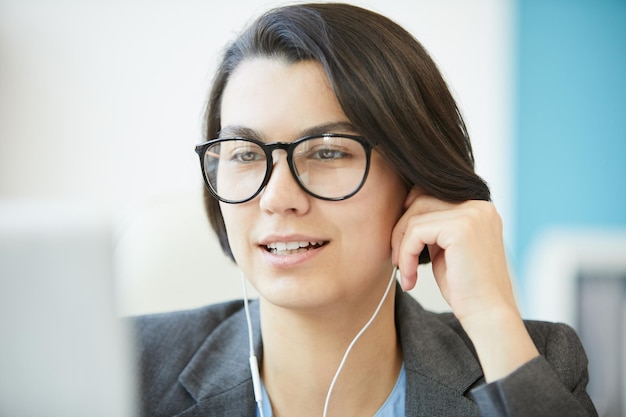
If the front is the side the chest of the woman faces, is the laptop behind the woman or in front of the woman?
in front

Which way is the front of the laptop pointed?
away from the camera

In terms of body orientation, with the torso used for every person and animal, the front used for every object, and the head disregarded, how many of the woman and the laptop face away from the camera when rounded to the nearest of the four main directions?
1

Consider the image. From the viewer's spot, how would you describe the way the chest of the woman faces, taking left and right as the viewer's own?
facing the viewer and to the left of the viewer

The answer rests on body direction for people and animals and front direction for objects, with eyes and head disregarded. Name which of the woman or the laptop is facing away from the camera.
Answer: the laptop

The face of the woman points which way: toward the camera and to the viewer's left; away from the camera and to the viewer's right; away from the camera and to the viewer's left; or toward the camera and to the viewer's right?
toward the camera and to the viewer's left
